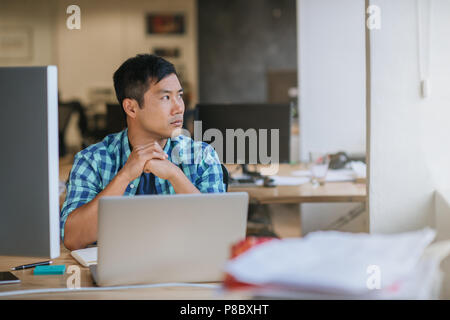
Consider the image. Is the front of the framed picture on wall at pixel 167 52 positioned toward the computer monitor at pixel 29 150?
yes

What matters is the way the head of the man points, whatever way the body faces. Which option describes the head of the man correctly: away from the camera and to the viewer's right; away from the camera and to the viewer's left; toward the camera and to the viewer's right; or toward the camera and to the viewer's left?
toward the camera and to the viewer's right

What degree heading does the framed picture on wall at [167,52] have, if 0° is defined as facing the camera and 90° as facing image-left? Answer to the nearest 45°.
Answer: approximately 0°

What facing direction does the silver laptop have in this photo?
away from the camera

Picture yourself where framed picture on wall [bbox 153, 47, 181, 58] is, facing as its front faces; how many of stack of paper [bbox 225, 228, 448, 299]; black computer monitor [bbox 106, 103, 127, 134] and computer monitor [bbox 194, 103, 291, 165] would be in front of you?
3

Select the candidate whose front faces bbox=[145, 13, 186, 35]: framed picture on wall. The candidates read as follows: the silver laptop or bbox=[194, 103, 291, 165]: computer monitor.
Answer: the silver laptop

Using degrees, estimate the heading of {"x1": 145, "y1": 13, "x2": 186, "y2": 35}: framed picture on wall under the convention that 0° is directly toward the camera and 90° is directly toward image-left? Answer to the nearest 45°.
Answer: approximately 0°

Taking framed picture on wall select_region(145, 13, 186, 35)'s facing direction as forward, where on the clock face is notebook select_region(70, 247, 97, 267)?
The notebook is roughly at 12 o'clock from the framed picture on wall.

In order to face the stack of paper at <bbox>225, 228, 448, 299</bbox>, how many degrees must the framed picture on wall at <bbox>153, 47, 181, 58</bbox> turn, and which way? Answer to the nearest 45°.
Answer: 0° — it already faces it
